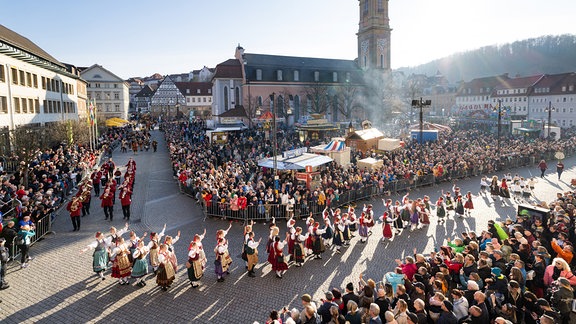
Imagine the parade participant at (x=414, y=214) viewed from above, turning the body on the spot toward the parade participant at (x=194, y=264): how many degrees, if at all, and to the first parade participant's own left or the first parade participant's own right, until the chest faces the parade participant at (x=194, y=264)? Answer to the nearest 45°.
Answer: approximately 135° to the first parade participant's own right

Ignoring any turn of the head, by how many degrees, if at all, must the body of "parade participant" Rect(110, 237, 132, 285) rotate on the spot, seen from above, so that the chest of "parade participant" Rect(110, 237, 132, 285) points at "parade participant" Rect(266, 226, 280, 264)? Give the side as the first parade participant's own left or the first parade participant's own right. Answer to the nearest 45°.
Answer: approximately 45° to the first parade participant's own left

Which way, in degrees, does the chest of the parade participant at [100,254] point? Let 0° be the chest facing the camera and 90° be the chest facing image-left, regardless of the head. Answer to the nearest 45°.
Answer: approximately 315°

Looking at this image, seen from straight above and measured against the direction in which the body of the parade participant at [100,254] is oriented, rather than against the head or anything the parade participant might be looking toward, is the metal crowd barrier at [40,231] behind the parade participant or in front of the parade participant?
behind

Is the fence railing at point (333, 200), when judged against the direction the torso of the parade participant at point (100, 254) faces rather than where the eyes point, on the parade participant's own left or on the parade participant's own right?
on the parade participant's own left

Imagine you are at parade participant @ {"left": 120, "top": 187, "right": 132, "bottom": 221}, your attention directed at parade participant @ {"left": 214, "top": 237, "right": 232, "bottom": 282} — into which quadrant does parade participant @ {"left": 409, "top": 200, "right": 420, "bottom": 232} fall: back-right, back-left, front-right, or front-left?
front-left

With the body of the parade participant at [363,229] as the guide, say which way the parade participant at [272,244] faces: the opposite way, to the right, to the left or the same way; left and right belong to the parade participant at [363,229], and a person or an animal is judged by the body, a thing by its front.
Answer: the same way

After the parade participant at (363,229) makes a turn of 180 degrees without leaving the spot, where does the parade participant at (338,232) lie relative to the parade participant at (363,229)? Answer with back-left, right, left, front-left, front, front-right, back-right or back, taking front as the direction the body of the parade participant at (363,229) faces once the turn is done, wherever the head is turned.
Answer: front-left
